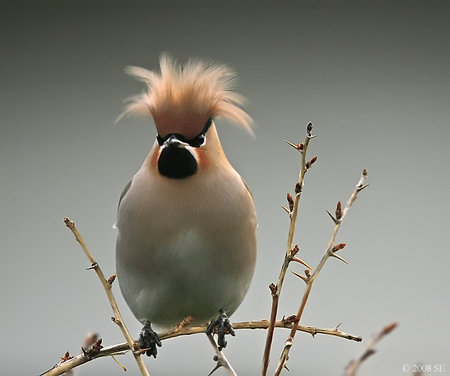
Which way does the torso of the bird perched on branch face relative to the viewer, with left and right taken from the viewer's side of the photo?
facing the viewer
